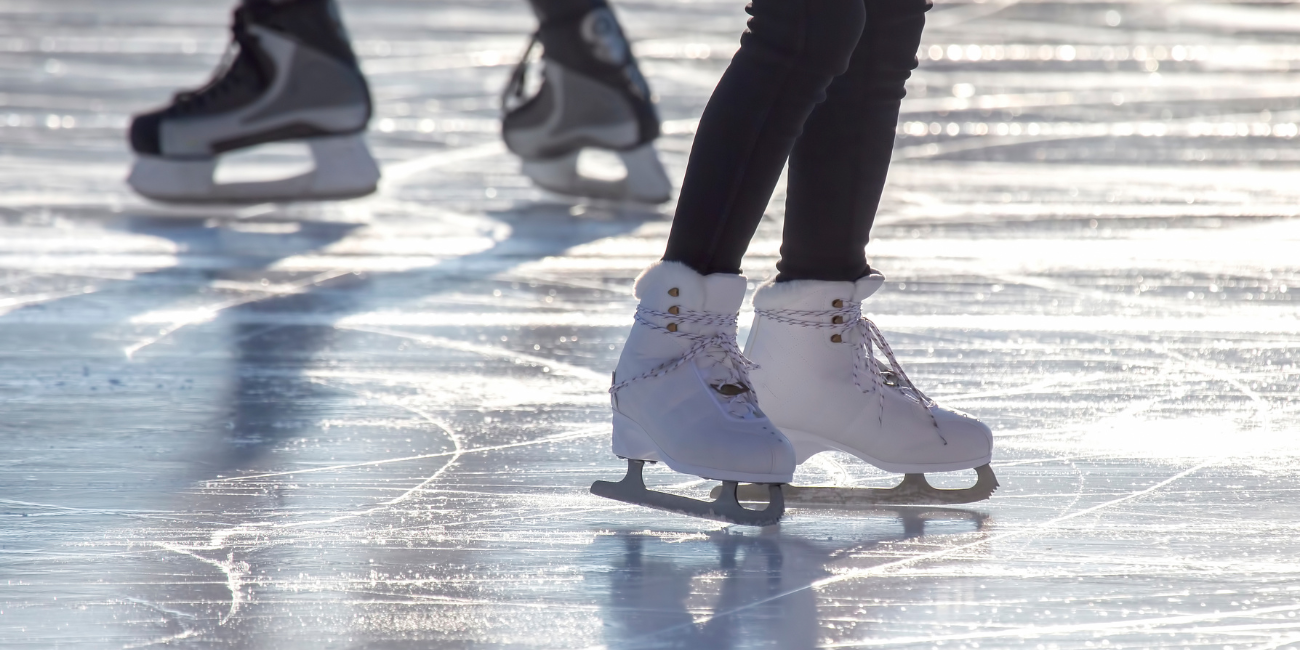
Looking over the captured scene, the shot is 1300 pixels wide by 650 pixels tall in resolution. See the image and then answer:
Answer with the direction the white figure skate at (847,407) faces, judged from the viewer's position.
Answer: facing to the right of the viewer

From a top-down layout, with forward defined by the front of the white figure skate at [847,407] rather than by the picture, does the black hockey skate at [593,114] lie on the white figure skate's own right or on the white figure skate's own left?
on the white figure skate's own left

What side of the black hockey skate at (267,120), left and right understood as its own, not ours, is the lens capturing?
left

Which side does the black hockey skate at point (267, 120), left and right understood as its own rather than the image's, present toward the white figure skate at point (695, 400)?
left

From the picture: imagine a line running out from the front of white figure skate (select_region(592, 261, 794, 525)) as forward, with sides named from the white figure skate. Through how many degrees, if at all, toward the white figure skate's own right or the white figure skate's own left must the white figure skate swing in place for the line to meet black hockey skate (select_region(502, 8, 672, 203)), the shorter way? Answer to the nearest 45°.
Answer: approximately 135° to the white figure skate's own left
